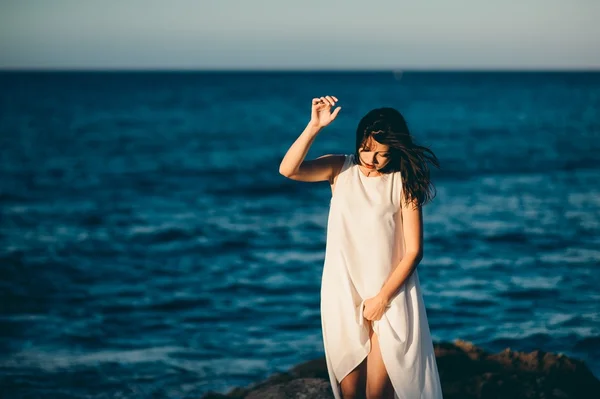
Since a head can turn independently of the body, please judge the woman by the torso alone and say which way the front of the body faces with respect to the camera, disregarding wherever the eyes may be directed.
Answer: toward the camera
